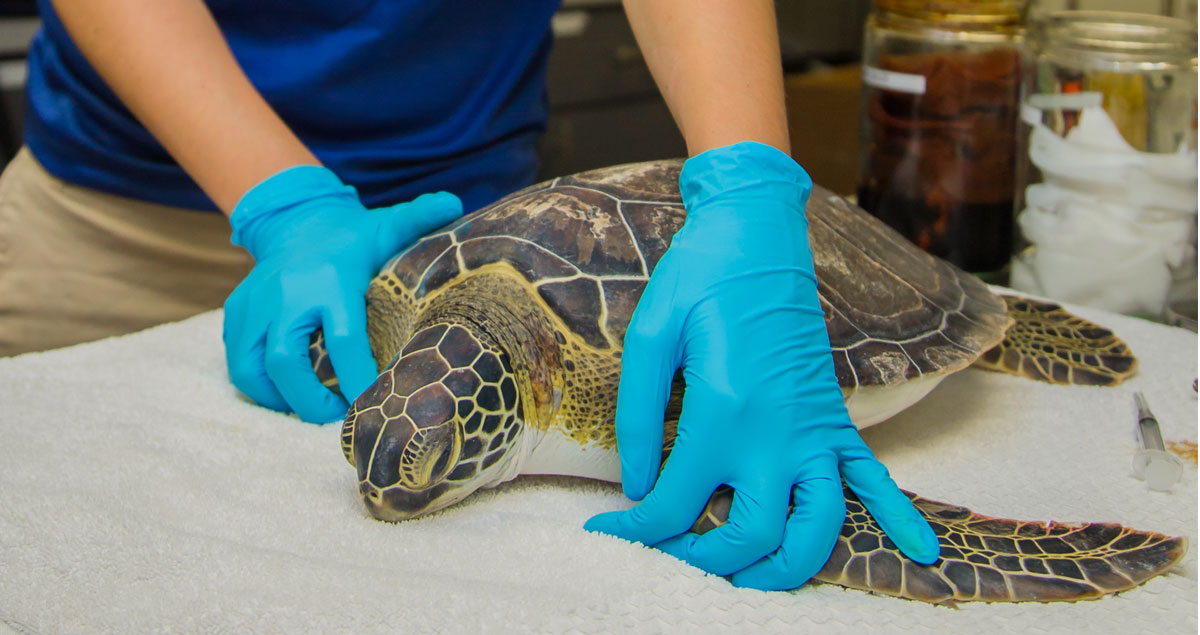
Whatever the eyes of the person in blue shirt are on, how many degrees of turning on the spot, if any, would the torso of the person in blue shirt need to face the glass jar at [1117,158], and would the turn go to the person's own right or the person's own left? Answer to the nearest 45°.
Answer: approximately 45° to the person's own left

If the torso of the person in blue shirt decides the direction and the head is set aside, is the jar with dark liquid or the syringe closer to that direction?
the syringe

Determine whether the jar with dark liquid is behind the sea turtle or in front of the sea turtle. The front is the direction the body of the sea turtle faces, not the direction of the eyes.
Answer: behind

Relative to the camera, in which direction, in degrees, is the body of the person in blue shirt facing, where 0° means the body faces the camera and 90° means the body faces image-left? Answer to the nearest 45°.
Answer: approximately 315°

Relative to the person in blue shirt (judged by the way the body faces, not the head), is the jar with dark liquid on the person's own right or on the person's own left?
on the person's own left

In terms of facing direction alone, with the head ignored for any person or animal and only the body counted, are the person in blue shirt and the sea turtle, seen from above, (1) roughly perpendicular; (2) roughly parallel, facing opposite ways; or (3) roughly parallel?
roughly perpendicular

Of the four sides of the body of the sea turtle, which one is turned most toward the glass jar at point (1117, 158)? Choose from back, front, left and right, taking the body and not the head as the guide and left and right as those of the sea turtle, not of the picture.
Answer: back

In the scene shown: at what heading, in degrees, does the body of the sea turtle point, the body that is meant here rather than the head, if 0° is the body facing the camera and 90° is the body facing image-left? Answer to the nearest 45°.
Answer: approximately 45°

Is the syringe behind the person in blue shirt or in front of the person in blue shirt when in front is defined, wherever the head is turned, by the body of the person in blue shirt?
in front
